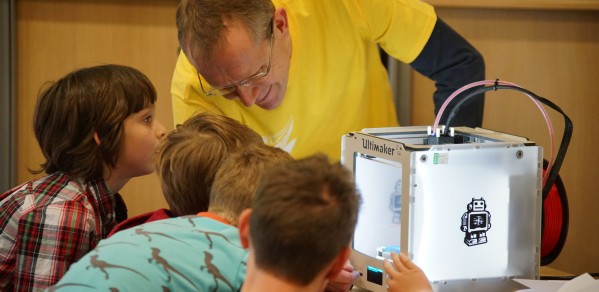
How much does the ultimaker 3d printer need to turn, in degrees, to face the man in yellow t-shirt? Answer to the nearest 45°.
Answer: approximately 90° to its right

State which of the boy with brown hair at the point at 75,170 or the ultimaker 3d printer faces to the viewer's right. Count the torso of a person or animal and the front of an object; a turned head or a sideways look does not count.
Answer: the boy with brown hair

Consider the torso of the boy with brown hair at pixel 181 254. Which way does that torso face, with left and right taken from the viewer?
facing away from the viewer and to the right of the viewer

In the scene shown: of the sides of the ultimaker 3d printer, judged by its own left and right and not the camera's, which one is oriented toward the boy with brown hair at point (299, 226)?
front

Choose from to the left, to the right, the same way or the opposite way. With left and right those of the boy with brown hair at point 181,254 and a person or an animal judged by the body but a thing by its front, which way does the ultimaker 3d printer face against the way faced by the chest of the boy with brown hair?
the opposite way

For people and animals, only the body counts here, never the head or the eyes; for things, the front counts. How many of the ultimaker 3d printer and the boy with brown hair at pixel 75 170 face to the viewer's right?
1

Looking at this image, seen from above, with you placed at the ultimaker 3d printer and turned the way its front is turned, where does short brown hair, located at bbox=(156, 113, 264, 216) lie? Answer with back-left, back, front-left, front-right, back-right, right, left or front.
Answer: front-right

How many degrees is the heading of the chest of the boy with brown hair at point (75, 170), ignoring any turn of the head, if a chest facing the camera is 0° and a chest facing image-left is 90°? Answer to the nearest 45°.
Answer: approximately 270°

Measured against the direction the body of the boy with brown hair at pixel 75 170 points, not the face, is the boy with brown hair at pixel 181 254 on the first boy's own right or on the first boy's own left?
on the first boy's own right

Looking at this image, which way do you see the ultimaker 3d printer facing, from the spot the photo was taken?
facing the viewer and to the left of the viewer

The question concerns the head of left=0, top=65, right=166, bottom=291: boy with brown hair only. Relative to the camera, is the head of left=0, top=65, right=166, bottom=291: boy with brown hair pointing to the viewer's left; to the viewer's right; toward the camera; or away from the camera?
to the viewer's right
